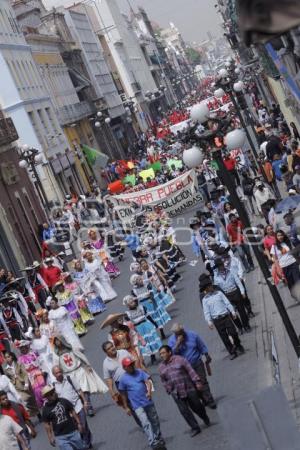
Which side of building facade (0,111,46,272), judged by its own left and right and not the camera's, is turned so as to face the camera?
right

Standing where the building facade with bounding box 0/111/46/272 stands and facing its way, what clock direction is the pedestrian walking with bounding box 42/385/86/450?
The pedestrian walking is roughly at 3 o'clock from the building facade.

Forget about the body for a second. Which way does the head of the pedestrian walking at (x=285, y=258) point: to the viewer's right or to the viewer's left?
to the viewer's left

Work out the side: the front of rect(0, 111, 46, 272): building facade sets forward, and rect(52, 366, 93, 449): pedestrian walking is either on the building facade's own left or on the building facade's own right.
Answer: on the building facade's own right

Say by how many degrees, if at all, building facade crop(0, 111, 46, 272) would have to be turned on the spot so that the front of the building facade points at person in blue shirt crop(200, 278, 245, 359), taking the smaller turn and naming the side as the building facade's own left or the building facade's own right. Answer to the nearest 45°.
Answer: approximately 90° to the building facade's own right

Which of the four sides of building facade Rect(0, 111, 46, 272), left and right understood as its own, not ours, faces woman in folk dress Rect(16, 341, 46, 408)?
right

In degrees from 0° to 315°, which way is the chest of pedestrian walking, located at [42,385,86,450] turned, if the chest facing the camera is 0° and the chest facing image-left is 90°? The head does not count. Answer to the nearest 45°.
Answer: approximately 0°

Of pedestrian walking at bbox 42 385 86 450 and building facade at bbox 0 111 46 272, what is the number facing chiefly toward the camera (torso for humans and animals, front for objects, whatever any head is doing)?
1
